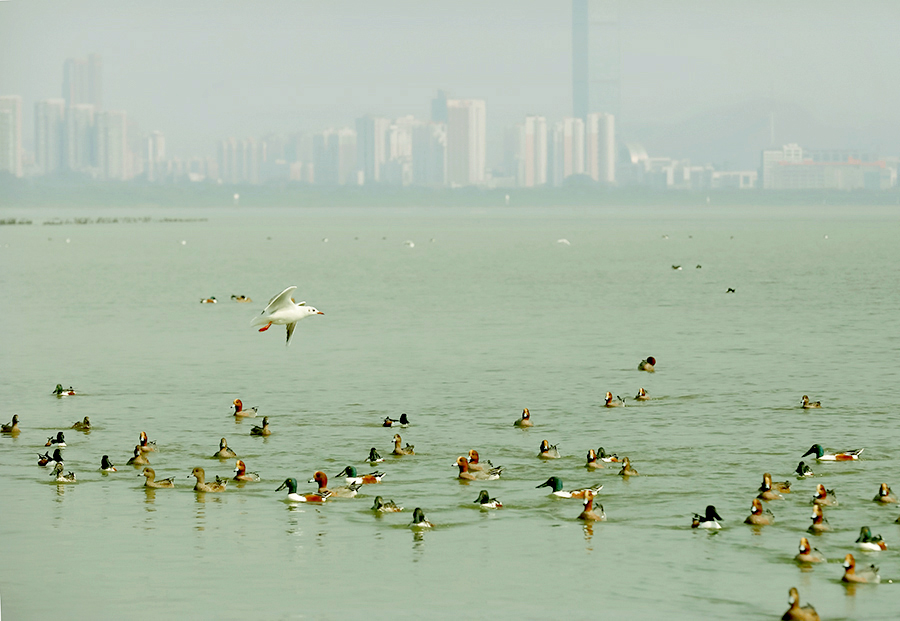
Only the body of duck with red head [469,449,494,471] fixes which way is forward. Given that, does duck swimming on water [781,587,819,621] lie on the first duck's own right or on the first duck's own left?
on the first duck's own left

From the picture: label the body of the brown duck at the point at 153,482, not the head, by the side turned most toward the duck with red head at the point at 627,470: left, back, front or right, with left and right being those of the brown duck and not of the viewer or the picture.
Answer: back

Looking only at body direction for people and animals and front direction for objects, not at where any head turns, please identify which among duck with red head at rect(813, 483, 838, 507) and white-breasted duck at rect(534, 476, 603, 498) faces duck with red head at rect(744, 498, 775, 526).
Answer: duck with red head at rect(813, 483, 838, 507)

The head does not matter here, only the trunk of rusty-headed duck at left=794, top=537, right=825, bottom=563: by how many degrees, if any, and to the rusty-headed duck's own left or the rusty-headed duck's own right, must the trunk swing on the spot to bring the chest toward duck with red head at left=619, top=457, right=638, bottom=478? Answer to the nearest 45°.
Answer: approximately 90° to the rusty-headed duck's own right

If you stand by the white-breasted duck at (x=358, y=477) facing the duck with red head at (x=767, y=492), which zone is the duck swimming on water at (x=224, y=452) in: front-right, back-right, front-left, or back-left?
back-left

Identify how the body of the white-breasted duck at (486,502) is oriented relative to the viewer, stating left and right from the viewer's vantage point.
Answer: facing to the left of the viewer

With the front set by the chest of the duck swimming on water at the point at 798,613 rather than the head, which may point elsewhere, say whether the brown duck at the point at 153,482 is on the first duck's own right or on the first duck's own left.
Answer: on the first duck's own right

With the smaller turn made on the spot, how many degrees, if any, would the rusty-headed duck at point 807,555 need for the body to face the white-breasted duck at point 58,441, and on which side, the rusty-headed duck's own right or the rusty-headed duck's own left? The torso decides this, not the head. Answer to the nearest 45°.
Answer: approximately 45° to the rusty-headed duck's own right

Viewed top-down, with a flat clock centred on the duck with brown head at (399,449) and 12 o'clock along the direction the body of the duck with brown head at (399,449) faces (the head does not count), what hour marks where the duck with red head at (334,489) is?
the duck with red head at (334,489) is roughly at 11 o'clock from the duck with brown head at (399,449).

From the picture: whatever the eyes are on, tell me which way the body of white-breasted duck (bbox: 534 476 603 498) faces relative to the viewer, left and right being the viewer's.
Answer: facing to the left of the viewer

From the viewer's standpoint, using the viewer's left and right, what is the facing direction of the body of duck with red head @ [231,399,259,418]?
facing to the left of the viewer
